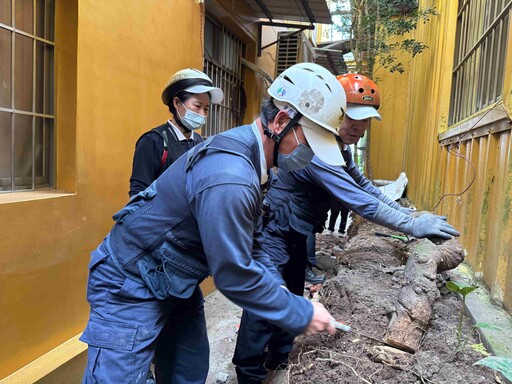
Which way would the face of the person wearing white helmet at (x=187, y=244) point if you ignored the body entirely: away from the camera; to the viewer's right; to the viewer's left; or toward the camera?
to the viewer's right

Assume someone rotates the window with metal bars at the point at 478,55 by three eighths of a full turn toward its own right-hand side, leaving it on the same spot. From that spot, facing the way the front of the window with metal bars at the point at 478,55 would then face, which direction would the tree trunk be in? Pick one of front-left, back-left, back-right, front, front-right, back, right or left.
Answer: back

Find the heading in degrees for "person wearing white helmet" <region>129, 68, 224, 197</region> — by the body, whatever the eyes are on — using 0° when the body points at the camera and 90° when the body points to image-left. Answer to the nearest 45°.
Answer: approximately 315°

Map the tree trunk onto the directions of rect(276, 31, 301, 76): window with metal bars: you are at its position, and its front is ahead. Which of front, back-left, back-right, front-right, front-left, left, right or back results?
front

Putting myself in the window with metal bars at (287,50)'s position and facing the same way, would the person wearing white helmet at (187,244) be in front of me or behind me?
in front

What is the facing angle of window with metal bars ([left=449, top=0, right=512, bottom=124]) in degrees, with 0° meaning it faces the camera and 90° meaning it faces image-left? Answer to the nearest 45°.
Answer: approximately 45°

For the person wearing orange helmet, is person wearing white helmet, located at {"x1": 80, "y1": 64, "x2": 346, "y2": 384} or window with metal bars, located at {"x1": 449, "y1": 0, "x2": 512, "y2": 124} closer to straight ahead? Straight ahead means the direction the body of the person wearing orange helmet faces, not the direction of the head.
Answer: the window with metal bars

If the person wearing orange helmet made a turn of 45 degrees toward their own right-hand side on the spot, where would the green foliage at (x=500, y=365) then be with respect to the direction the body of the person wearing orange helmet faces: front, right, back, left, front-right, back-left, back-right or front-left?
front

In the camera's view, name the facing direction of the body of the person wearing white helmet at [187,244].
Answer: to the viewer's right

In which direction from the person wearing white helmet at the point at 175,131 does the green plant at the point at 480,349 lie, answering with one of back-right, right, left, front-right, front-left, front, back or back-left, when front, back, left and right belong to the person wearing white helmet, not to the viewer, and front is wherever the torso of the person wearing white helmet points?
front

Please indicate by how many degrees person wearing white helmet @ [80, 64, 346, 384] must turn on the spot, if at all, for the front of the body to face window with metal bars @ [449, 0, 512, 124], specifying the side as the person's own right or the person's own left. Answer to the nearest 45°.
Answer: approximately 45° to the person's own left
